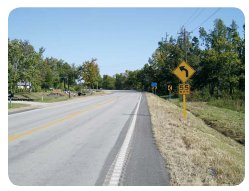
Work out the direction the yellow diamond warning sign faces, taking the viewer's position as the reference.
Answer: facing the viewer
